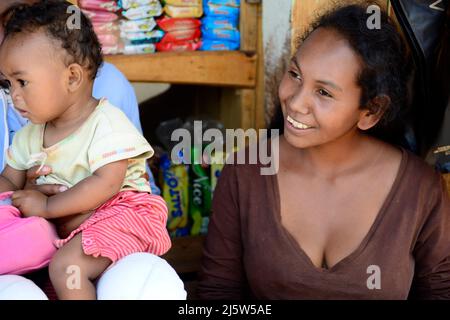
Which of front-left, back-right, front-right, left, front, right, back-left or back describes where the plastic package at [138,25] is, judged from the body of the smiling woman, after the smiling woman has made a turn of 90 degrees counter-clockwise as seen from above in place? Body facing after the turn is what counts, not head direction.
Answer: back-left

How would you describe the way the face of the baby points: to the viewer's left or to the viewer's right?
to the viewer's left

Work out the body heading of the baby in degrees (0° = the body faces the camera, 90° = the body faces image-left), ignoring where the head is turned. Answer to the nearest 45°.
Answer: approximately 45°

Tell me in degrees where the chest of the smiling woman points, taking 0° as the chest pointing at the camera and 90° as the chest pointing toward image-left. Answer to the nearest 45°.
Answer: approximately 0°

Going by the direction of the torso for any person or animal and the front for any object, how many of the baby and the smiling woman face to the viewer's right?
0

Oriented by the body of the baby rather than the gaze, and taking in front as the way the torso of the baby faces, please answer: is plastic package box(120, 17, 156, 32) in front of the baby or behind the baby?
behind

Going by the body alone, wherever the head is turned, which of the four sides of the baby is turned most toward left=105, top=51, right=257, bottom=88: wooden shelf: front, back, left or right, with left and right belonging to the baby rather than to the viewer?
back

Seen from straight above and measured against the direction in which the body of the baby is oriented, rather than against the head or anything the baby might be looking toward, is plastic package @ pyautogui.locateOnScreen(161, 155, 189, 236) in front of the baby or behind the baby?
behind

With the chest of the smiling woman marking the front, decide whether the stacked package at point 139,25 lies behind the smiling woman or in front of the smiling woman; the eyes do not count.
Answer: behind

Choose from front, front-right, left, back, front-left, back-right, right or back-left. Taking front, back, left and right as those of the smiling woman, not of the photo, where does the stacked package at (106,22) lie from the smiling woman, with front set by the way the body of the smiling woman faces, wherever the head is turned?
back-right

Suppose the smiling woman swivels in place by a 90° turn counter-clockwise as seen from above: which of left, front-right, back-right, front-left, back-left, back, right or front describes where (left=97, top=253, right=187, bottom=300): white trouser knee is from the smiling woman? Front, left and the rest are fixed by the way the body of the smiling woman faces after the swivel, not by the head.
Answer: back-right

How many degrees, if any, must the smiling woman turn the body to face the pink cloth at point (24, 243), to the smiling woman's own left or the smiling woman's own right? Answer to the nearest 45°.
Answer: approximately 45° to the smiling woman's own right

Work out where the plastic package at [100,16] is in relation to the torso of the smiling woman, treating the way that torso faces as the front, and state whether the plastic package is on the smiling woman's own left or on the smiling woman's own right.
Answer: on the smiling woman's own right
